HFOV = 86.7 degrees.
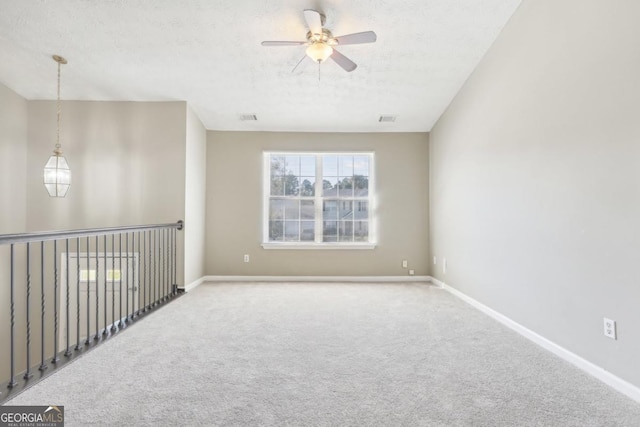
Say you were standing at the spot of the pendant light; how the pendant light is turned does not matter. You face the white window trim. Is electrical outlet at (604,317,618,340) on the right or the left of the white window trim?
right

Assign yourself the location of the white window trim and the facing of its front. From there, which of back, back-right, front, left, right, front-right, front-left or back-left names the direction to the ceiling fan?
front

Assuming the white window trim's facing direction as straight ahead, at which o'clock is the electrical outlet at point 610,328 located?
The electrical outlet is roughly at 11 o'clock from the white window trim.

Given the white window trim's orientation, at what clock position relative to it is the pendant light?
The pendant light is roughly at 2 o'clock from the white window trim.

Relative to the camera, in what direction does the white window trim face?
facing the viewer

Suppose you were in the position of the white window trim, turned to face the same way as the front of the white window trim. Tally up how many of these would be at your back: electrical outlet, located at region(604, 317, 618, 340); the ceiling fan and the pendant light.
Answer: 0

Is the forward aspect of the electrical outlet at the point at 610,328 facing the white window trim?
no

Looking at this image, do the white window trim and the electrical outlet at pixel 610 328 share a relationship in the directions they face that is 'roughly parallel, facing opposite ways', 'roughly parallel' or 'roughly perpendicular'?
roughly perpendicular

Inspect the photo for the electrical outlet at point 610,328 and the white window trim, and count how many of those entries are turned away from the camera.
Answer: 0
